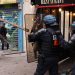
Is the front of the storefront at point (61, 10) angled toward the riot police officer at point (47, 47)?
yes

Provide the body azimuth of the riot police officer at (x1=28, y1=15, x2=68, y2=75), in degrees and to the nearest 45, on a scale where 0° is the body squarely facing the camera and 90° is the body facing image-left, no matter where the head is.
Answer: approximately 135°
